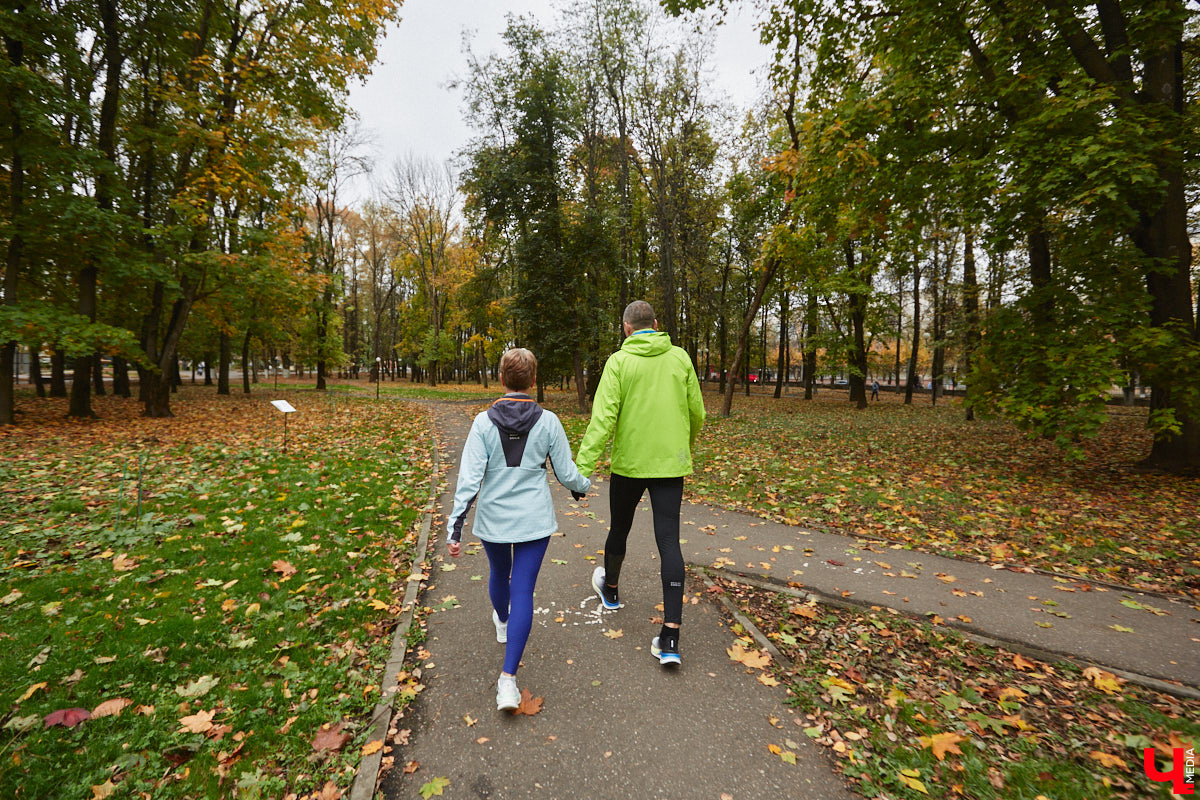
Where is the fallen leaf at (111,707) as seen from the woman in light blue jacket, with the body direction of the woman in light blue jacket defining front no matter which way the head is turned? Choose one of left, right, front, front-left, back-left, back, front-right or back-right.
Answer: left

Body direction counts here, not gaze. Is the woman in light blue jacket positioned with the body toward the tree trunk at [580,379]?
yes

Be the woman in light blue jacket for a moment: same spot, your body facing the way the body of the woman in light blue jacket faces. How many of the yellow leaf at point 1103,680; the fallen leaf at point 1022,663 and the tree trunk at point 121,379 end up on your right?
2

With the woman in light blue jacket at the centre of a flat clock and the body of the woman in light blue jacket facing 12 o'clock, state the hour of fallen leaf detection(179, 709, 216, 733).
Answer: The fallen leaf is roughly at 9 o'clock from the woman in light blue jacket.

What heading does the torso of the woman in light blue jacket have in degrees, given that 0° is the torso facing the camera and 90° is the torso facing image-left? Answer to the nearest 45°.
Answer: approximately 180°

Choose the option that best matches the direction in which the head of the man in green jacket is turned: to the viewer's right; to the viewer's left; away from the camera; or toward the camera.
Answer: away from the camera

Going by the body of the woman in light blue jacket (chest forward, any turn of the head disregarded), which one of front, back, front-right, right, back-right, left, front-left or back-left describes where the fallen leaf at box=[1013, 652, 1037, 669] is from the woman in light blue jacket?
right

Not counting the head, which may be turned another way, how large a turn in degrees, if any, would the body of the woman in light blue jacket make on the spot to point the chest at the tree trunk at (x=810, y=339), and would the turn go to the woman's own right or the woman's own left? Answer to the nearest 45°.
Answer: approximately 45° to the woman's own right

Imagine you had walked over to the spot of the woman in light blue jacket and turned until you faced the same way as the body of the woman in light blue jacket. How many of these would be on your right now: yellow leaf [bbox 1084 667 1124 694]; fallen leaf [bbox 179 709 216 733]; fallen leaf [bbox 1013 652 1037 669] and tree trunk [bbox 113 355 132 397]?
2

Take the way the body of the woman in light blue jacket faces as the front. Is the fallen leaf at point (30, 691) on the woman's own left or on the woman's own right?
on the woman's own left

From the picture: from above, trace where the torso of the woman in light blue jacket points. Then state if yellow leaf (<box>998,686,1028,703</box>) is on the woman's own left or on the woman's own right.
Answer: on the woman's own right

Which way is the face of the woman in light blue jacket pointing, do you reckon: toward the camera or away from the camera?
away from the camera

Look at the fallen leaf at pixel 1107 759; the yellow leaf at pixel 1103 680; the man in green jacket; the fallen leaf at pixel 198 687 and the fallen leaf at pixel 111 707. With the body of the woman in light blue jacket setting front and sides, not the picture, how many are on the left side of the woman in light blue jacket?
2

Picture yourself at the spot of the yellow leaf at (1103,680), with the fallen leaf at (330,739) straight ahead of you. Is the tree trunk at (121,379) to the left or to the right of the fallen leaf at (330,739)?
right

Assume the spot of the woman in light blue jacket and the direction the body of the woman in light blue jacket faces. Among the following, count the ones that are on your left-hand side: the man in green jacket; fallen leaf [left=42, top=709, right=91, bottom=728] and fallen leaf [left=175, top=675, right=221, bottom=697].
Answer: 2

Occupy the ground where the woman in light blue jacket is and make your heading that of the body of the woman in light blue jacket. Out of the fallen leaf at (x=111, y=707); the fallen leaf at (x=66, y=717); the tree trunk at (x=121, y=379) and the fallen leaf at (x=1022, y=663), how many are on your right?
1

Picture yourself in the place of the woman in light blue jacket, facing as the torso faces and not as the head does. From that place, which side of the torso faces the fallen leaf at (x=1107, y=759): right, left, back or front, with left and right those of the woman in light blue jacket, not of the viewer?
right
